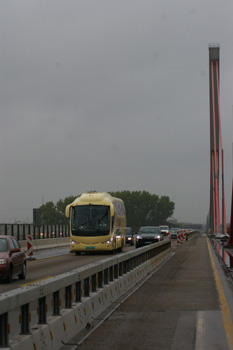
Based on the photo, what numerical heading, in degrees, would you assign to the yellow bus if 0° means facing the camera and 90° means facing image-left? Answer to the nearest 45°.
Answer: approximately 0°

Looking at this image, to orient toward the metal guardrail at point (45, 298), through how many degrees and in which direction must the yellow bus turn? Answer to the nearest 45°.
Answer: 0° — it already faces it

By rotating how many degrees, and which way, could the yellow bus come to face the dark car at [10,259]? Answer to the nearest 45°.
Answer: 0° — it already faces it
